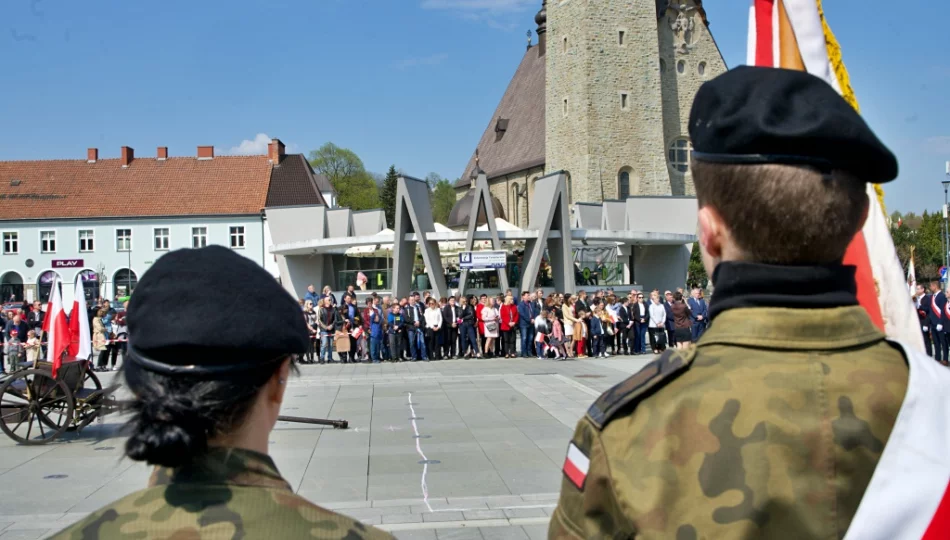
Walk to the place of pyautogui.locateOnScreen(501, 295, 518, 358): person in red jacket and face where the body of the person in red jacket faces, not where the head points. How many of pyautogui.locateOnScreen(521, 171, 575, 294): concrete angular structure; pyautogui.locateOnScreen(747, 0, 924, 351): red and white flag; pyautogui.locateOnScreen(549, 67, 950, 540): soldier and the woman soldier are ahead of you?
3

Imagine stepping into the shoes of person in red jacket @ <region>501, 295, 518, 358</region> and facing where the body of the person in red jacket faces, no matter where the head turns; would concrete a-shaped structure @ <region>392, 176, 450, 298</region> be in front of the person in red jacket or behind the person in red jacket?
behind

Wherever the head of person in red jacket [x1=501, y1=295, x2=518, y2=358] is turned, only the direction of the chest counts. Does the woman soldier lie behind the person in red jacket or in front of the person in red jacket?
in front

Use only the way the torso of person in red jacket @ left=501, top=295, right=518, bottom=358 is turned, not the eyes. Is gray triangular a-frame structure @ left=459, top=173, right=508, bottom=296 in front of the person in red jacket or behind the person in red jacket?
behind

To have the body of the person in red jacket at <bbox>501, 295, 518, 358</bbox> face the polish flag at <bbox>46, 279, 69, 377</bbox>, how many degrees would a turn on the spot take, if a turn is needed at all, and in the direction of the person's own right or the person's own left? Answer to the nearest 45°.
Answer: approximately 45° to the person's own right

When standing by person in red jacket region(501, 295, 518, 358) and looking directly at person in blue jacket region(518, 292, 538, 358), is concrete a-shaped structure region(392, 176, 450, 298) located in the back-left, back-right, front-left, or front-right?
back-left

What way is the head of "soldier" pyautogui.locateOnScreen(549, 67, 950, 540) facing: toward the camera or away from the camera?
away from the camera

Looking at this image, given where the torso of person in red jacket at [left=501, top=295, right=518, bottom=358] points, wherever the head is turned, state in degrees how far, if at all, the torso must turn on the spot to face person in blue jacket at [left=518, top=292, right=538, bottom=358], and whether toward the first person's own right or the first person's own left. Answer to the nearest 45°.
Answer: approximately 90° to the first person's own left

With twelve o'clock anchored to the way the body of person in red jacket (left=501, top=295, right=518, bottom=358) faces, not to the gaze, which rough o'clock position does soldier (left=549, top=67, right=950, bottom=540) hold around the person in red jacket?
The soldier is roughly at 12 o'clock from the person in red jacket.

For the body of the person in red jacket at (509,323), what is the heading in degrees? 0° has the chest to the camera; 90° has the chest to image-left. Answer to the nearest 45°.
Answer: approximately 0°

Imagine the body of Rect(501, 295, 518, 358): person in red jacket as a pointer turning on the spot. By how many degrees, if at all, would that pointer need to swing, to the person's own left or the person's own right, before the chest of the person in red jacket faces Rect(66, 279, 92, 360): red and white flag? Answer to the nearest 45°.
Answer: approximately 45° to the person's own right

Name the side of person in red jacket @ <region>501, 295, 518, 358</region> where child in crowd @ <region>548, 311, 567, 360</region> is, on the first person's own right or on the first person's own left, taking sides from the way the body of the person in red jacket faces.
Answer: on the first person's own left

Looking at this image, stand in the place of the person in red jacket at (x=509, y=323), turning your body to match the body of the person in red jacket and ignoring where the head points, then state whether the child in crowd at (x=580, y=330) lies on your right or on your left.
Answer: on your left
